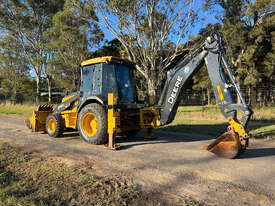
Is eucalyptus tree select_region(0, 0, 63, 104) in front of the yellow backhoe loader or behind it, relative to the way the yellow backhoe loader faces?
in front

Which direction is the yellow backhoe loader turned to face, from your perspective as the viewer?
facing away from the viewer and to the left of the viewer
